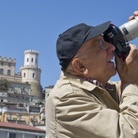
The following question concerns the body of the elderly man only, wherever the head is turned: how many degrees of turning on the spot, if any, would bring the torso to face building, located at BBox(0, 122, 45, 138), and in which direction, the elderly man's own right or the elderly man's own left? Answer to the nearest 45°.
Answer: approximately 90° to the elderly man's own left

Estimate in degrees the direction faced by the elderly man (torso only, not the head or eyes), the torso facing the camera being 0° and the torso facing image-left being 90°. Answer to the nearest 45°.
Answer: approximately 270°

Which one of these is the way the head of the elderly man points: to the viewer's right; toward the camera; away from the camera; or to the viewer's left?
to the viewer's right
